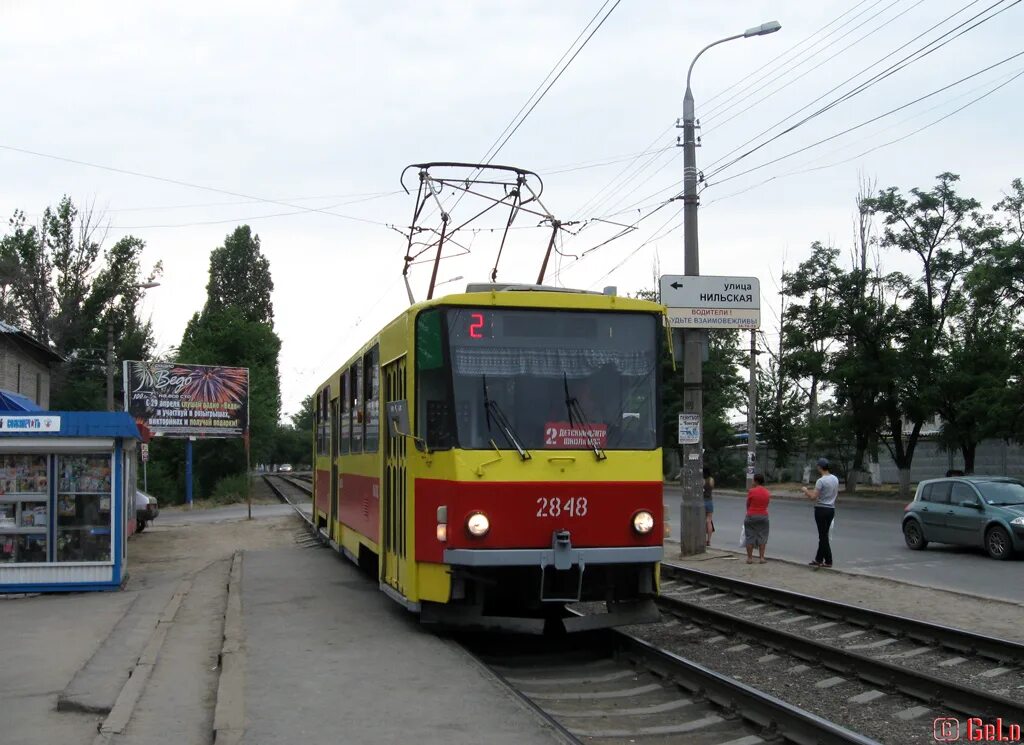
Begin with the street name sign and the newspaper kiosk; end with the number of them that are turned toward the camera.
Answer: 2

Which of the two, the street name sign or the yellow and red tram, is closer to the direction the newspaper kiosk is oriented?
the yellow and red tram

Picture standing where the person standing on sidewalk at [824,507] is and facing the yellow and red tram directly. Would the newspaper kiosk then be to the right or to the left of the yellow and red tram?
right

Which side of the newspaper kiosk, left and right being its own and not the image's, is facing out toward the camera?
front

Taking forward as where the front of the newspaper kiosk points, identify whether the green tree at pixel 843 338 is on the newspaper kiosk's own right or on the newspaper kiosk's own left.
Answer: on the newspaper kiosk's own left

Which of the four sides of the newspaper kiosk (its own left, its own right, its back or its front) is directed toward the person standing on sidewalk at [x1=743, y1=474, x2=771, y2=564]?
left

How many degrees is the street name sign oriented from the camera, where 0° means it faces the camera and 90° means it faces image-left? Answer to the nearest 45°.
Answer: approximately 0°

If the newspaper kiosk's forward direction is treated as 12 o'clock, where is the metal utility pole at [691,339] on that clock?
The metal utility pole is roughly at 9 o'clock from the newspaper kiosk.

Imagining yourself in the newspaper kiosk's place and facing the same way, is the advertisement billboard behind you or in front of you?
behind
